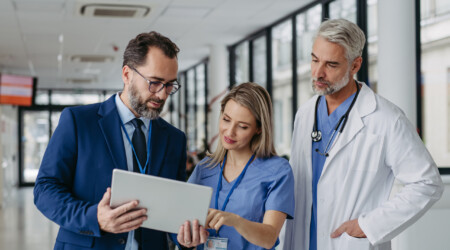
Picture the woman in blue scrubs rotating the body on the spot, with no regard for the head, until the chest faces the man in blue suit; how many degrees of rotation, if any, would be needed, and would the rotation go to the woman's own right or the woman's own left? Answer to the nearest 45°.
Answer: approximately 45° to the woman's own right

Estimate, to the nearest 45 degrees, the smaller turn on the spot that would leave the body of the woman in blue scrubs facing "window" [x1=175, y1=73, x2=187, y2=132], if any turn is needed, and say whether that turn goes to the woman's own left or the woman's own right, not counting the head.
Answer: approximately 135° to the woman's own right

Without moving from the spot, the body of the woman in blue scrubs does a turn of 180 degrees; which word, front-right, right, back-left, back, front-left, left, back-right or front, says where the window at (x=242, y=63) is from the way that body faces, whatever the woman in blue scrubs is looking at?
front-left

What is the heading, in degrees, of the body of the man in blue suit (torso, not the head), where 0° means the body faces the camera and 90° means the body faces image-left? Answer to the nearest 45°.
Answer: approximately 315°

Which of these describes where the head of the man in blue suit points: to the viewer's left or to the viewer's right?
to the viewer's right

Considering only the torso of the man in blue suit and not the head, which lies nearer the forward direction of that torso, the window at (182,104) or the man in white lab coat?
the man in white lab coat

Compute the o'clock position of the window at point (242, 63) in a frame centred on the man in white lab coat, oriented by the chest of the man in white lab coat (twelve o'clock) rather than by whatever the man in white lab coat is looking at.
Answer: The window is roughly at 4 o'clock from the man in white lab coat.

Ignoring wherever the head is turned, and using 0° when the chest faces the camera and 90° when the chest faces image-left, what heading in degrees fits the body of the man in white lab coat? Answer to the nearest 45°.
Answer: approximately 45°

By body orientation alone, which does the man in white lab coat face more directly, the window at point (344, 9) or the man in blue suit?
the man in blue suit

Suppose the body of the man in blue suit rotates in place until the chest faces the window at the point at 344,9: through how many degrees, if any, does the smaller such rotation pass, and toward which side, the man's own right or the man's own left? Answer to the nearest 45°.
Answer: approximately 90° to the man's own left

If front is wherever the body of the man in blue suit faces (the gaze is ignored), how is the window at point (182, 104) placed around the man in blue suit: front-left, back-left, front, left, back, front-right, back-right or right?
back-left

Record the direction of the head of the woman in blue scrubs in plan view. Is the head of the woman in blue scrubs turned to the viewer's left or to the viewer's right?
to the viewer's left

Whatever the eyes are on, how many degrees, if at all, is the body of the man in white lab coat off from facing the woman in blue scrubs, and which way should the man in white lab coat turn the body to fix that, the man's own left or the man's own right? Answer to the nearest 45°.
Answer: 0° — they already face them
